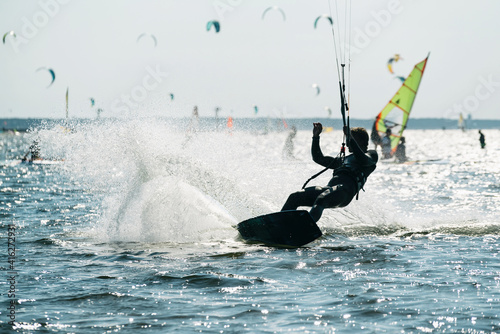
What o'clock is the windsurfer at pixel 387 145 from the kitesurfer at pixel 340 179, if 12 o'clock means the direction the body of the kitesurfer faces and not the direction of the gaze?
The windsurfer is roughly at 3 o'clock from the kitesurfer.

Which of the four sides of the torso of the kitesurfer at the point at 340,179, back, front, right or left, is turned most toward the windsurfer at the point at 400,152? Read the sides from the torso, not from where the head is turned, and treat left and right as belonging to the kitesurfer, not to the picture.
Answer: right

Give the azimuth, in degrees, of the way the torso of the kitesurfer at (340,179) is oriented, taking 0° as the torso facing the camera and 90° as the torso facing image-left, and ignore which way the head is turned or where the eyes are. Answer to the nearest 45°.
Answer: approximately 90°
